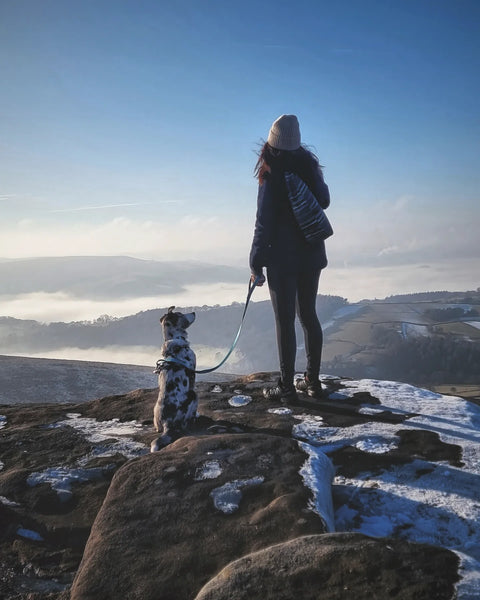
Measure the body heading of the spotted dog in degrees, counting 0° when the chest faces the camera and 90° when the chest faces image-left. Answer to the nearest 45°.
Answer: approximately 180°

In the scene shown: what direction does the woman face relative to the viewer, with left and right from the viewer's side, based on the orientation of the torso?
facing away from the viewer and to the left of the viewer
